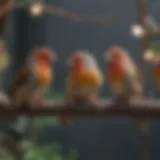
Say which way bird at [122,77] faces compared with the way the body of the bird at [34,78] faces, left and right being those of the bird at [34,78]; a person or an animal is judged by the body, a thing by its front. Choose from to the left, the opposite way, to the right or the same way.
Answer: to the right

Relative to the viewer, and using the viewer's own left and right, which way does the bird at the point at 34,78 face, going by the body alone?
facing the viewer and to the right of the viewer

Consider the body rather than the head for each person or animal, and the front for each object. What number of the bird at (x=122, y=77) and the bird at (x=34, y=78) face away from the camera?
0

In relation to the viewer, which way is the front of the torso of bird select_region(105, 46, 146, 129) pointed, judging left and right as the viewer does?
facing the viewer and to the left of the viewer

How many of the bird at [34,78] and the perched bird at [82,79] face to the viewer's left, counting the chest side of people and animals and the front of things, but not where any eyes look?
0
